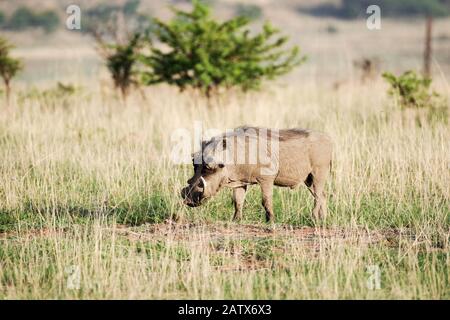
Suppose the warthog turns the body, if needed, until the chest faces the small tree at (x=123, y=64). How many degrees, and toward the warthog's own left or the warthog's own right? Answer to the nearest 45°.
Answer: approximately 90° to the warthog's own right

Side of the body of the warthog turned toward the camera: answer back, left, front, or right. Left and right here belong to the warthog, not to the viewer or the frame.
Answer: left

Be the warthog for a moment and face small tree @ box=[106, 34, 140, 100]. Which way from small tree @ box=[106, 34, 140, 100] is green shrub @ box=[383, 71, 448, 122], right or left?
right

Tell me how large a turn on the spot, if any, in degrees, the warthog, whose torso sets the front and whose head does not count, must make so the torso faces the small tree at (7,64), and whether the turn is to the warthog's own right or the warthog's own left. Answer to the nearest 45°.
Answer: approximately 45° to the warthog's own right

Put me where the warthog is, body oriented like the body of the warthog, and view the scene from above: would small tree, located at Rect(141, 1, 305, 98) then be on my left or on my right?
on my right

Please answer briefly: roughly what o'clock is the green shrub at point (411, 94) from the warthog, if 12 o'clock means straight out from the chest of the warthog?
The green shrub is roughly at 4 o'clock from the warthog.

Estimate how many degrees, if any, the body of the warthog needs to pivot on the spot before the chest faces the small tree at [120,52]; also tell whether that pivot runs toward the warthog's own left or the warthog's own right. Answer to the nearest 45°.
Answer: approximately 90° to the warthog's own right

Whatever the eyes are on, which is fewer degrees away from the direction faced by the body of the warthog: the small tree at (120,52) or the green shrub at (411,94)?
the small tree
